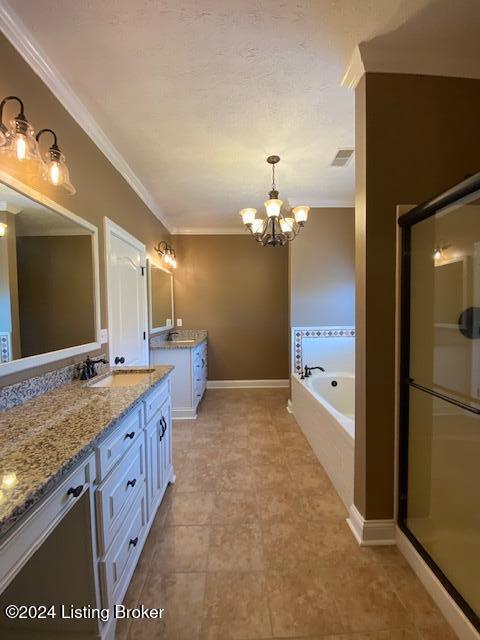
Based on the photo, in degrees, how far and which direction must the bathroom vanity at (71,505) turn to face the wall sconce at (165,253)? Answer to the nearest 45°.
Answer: approximately 135° to its left

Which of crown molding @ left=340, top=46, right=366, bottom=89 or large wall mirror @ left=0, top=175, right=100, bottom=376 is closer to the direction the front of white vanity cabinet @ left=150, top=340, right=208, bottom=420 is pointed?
the crown molding

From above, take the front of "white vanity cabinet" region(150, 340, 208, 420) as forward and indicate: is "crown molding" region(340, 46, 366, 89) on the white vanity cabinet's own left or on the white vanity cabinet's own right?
on the white vanity cabinet's own right

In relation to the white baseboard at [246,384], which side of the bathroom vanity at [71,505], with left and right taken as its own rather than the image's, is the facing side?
left

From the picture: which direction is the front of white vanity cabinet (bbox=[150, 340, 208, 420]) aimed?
to the viewer's right

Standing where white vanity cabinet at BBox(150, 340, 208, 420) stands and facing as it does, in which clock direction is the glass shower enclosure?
The glass shower enclosure is roughly at 2 o'clock from the white vanity cabinet.

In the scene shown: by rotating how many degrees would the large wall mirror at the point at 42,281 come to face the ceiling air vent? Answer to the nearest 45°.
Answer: approximately 45° to its left

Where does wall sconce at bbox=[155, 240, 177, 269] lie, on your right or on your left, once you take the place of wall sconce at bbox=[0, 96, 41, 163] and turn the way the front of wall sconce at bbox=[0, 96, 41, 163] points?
on your left

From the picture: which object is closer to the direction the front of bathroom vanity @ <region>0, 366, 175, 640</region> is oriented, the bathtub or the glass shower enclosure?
the glass shower enclosure

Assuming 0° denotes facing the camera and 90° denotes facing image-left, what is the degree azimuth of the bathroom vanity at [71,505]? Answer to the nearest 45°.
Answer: approximately 315°

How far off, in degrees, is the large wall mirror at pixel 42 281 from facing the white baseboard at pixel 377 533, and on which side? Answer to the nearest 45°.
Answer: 0° — it already faces it
